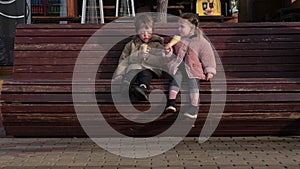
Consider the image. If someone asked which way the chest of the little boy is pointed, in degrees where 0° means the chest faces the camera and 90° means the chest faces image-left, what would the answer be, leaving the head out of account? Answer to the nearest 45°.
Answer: approximately 0°

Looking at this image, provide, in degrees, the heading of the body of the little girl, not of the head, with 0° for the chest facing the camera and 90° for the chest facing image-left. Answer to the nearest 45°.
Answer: approximately 45°

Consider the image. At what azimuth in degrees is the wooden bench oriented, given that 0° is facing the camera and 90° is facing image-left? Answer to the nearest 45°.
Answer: approximately 0°

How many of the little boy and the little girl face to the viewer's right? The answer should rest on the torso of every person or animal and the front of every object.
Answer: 0
